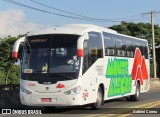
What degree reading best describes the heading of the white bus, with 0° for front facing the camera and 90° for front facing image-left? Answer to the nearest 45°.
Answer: approximately 45°
